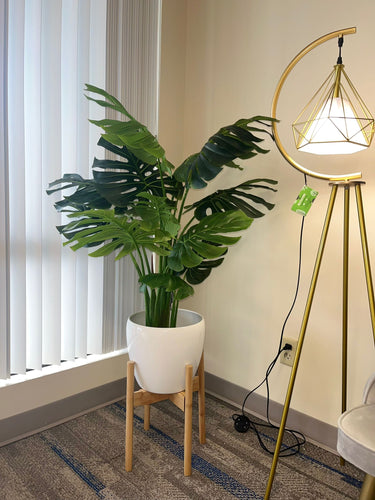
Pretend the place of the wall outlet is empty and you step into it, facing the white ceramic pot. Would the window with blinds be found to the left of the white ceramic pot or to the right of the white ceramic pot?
right

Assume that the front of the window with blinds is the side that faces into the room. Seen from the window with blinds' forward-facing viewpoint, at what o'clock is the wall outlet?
The wall outlet is roughly at 11 o'clock from the window with blinds.

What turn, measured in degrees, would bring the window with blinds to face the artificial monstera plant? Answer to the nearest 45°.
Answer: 0° — it already faces it

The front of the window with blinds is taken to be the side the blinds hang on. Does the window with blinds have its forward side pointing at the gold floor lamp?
yes

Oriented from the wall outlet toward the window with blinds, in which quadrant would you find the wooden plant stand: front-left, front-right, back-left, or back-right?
front-left
